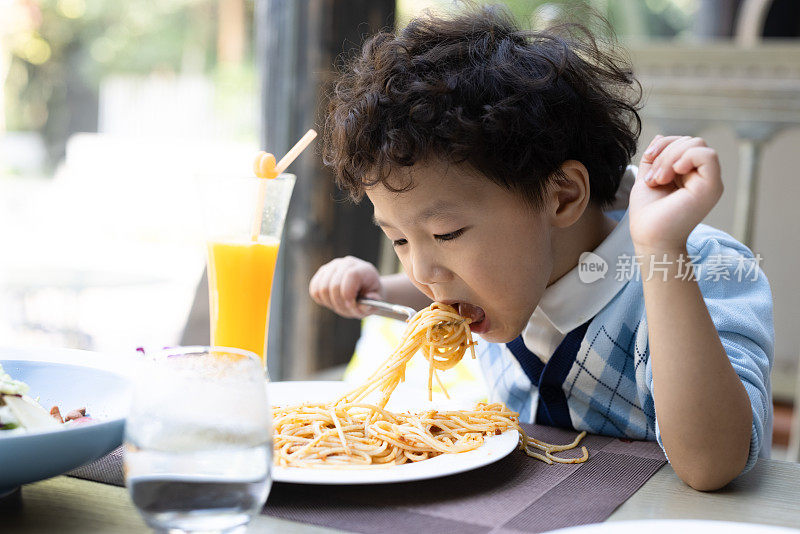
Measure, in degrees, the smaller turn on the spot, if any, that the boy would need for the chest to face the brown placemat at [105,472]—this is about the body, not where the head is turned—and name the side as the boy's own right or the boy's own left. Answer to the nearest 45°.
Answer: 0° — they already face it

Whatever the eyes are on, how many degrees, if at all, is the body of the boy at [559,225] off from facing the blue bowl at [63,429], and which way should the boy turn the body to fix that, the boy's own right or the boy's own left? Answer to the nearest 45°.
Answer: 0° — they already face it

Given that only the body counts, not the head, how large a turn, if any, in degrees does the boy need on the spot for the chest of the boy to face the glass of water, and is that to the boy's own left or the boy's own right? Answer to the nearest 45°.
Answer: approximately 45° to the boy's own left

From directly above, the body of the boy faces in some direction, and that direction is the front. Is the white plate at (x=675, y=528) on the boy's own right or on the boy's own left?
on the boy's own left

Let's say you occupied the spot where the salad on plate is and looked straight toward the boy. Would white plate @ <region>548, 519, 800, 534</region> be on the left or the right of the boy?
right

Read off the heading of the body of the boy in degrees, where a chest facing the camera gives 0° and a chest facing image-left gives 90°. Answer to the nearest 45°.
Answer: approximately 45°
